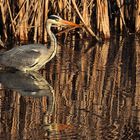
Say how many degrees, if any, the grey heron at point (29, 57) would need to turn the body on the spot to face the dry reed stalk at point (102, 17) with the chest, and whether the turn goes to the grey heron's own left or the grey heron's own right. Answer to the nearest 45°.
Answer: approximately 45° to the grey heron's own left

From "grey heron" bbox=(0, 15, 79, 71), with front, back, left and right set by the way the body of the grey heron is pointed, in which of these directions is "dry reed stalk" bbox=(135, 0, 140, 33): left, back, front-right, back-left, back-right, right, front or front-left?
front-left

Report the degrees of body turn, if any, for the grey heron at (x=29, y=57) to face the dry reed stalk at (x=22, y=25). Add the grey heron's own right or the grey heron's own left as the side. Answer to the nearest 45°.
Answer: approximately 90° to the grey heron's own left

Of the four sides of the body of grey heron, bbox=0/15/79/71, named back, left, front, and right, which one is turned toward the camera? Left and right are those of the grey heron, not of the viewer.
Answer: right

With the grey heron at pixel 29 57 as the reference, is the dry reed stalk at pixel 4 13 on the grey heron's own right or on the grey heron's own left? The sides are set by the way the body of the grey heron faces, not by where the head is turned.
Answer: on the grey heron's own left
